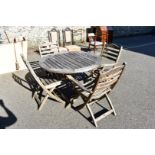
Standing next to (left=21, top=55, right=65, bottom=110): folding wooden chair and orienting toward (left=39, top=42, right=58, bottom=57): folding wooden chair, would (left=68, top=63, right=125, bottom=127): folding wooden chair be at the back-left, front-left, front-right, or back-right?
back-right

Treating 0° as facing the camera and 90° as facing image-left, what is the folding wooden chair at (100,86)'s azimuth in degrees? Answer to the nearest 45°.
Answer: approximately 135°

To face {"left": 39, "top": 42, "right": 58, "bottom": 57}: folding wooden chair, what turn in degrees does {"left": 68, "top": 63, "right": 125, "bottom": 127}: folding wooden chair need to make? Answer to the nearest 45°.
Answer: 0° — it already faces it

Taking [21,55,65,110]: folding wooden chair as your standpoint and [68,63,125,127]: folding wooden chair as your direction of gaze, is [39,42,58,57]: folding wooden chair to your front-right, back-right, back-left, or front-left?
back-left

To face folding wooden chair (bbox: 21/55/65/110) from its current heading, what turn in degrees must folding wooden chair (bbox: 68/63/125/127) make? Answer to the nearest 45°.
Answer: approximately 45° to its left
